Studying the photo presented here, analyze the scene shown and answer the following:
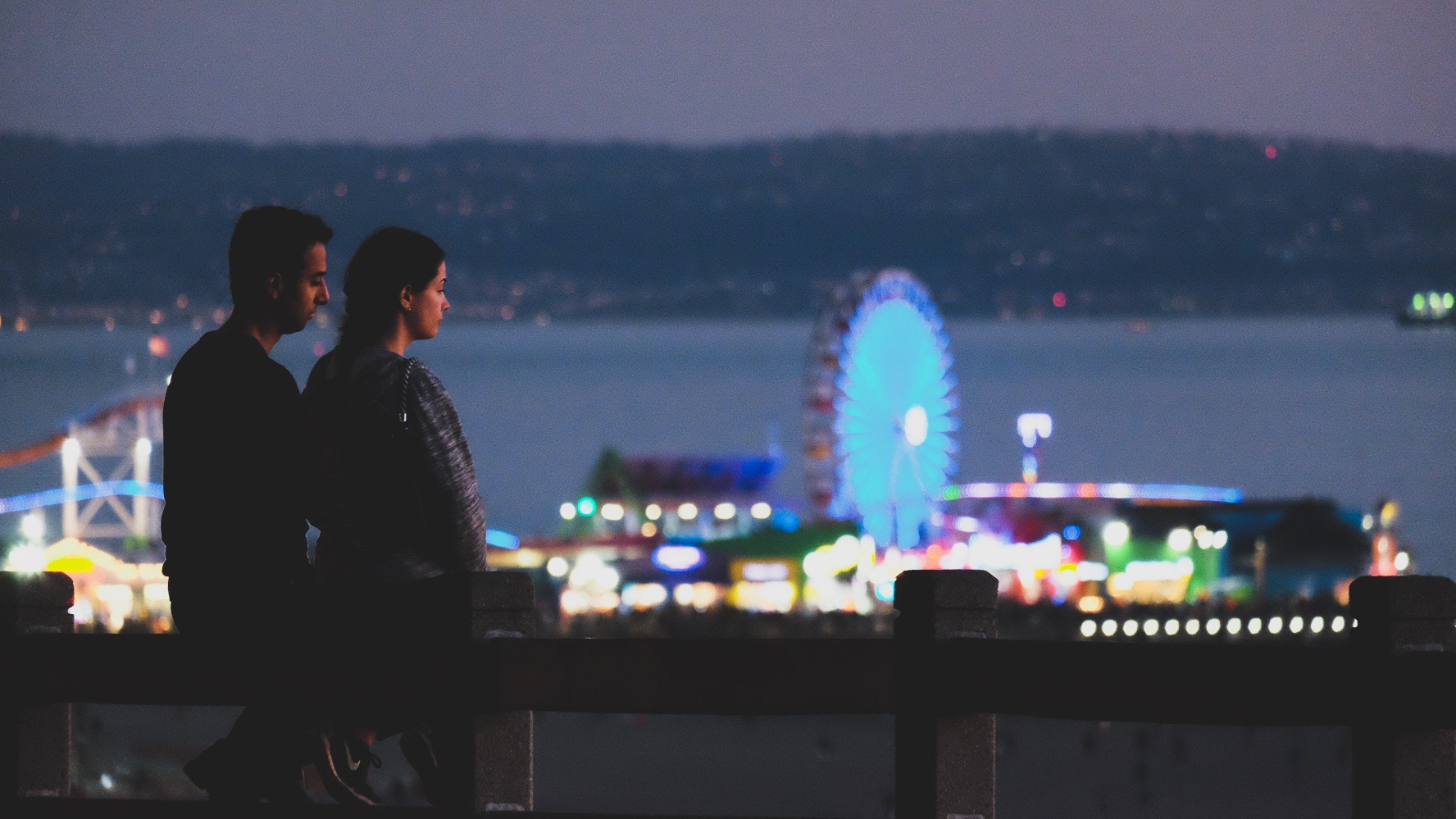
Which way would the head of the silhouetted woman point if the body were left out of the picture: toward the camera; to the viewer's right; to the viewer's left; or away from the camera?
to the viewer's right

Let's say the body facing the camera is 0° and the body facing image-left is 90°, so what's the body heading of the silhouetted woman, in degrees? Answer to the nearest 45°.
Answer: approximately 225°

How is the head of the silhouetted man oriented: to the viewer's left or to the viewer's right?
to the viewer's right

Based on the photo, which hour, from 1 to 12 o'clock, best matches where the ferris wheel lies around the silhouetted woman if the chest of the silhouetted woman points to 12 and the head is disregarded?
The ferris wheel is roughly at 11 o'clock from the silhouetted woman.
